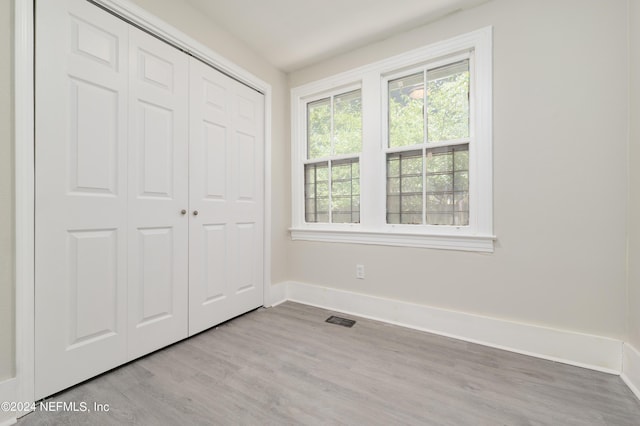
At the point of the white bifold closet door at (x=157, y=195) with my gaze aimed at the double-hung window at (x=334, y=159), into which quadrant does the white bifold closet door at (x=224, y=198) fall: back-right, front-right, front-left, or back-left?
front-left

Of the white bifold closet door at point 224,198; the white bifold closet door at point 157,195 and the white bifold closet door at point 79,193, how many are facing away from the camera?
0

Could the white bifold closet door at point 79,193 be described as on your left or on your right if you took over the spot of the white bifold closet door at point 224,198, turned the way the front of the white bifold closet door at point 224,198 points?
on your right

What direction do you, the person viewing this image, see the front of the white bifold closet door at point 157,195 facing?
facing the viewer and to the right of the viewer

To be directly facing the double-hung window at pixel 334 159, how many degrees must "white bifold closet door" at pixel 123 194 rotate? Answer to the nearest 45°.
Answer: approximately 45° to its left

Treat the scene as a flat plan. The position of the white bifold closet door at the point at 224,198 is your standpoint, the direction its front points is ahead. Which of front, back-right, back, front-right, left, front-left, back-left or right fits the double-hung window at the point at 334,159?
front-left

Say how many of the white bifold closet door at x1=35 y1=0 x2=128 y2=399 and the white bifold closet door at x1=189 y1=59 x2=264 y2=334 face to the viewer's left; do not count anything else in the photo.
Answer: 0

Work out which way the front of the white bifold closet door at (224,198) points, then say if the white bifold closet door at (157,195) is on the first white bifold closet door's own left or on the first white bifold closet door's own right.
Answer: on the first white bifold closet door's own right

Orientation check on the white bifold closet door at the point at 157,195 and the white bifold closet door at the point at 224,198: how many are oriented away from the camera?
0
